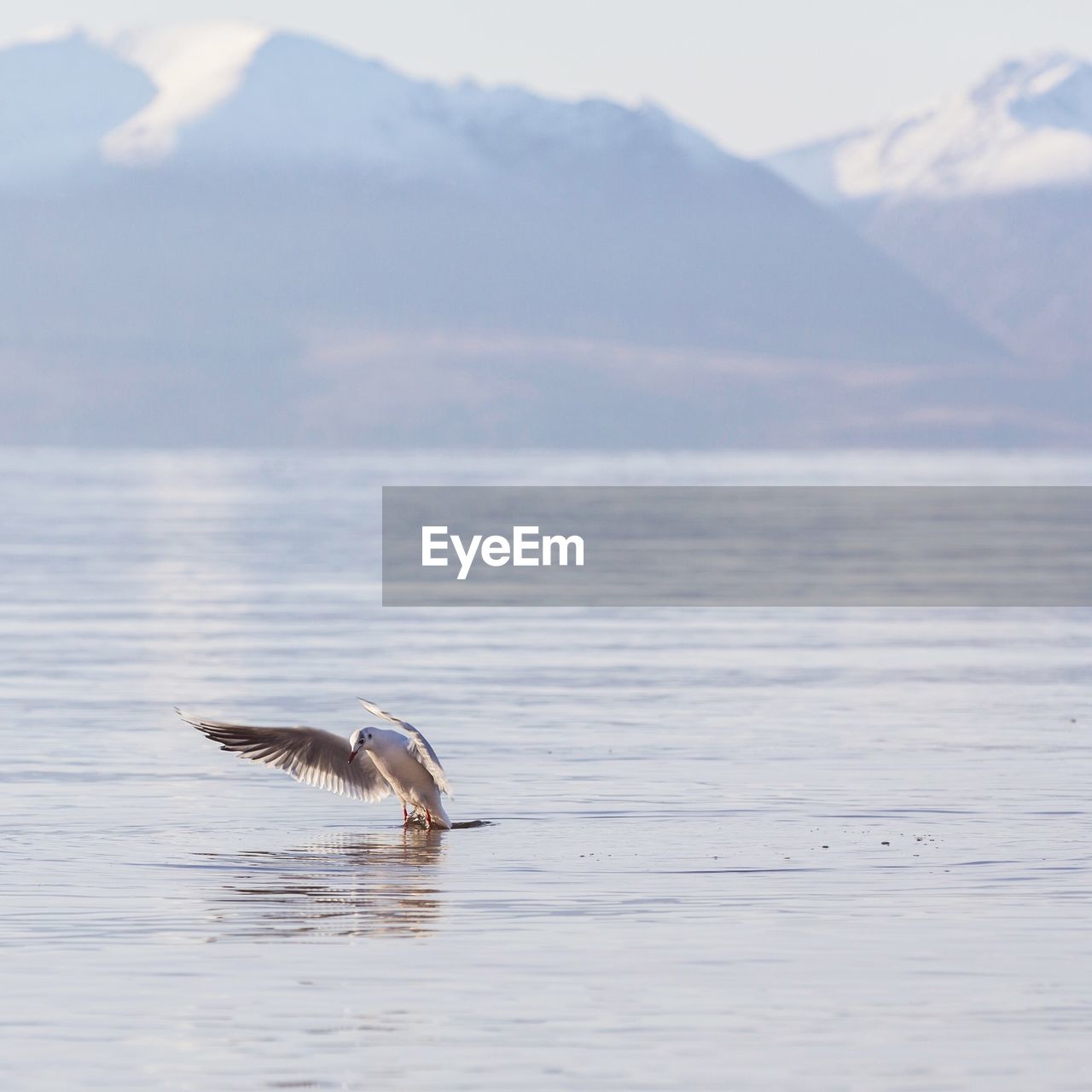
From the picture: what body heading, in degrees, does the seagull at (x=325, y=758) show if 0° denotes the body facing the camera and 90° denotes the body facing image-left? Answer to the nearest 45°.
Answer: approximately 45°
